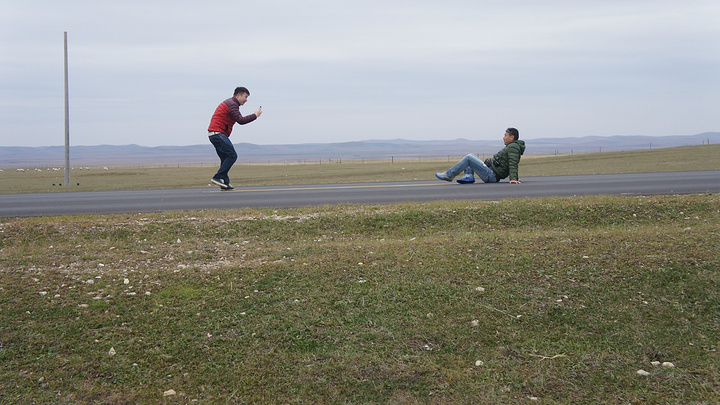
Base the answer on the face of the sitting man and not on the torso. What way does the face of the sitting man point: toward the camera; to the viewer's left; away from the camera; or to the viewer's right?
to the viewer's left

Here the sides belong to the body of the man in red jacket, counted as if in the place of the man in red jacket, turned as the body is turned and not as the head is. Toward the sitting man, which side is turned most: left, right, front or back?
front

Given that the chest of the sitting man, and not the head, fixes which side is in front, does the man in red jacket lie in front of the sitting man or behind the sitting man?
in front

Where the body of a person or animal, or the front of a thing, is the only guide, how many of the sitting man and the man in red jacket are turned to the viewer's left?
1

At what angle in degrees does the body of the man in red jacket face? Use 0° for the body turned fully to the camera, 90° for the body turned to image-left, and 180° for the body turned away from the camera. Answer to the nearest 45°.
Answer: approximately 270°

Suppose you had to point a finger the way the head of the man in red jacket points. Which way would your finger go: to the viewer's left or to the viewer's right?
to the viewer's right

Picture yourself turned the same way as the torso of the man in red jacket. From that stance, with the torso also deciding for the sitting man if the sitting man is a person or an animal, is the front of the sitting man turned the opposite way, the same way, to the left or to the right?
the opposite way

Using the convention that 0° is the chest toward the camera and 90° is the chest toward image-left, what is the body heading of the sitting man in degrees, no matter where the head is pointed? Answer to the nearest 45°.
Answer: approximately 90°
